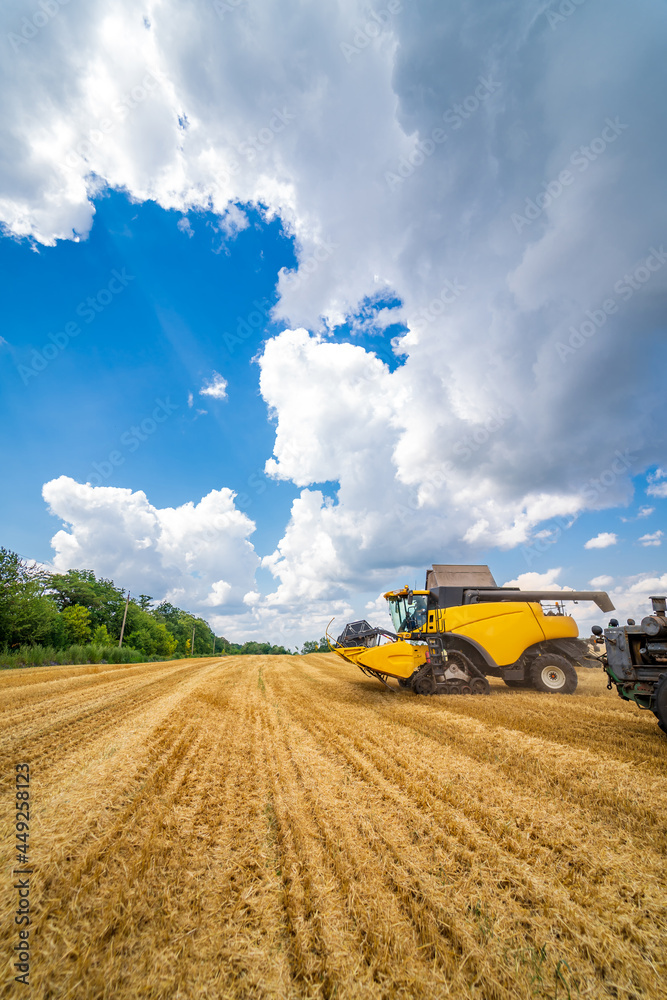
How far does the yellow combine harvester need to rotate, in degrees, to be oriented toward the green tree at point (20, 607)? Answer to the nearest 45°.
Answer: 0° — it already faces it

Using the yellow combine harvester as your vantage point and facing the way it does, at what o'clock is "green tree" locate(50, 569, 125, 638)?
The green tree is roughly at 1 o'clock from the yellow combine harvester.

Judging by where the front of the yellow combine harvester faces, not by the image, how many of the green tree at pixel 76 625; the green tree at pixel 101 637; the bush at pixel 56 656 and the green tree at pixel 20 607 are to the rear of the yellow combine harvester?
0

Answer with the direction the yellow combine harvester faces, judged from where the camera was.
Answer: facing to the left of the viewer

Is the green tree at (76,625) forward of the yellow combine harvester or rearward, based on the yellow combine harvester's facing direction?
forward

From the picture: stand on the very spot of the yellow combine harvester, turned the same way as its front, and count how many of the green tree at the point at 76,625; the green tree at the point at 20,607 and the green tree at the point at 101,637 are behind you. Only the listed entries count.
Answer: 0

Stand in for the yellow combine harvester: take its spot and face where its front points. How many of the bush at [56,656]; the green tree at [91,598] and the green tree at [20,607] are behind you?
0

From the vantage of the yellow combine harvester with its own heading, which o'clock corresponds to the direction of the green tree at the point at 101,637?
The green tree is roughly at 1 o'clock from the yellow combine harvester.

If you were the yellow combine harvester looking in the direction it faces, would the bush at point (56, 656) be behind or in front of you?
in front
